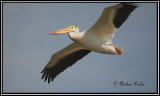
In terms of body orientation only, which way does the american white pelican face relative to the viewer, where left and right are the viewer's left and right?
facing to the left of the viewer
